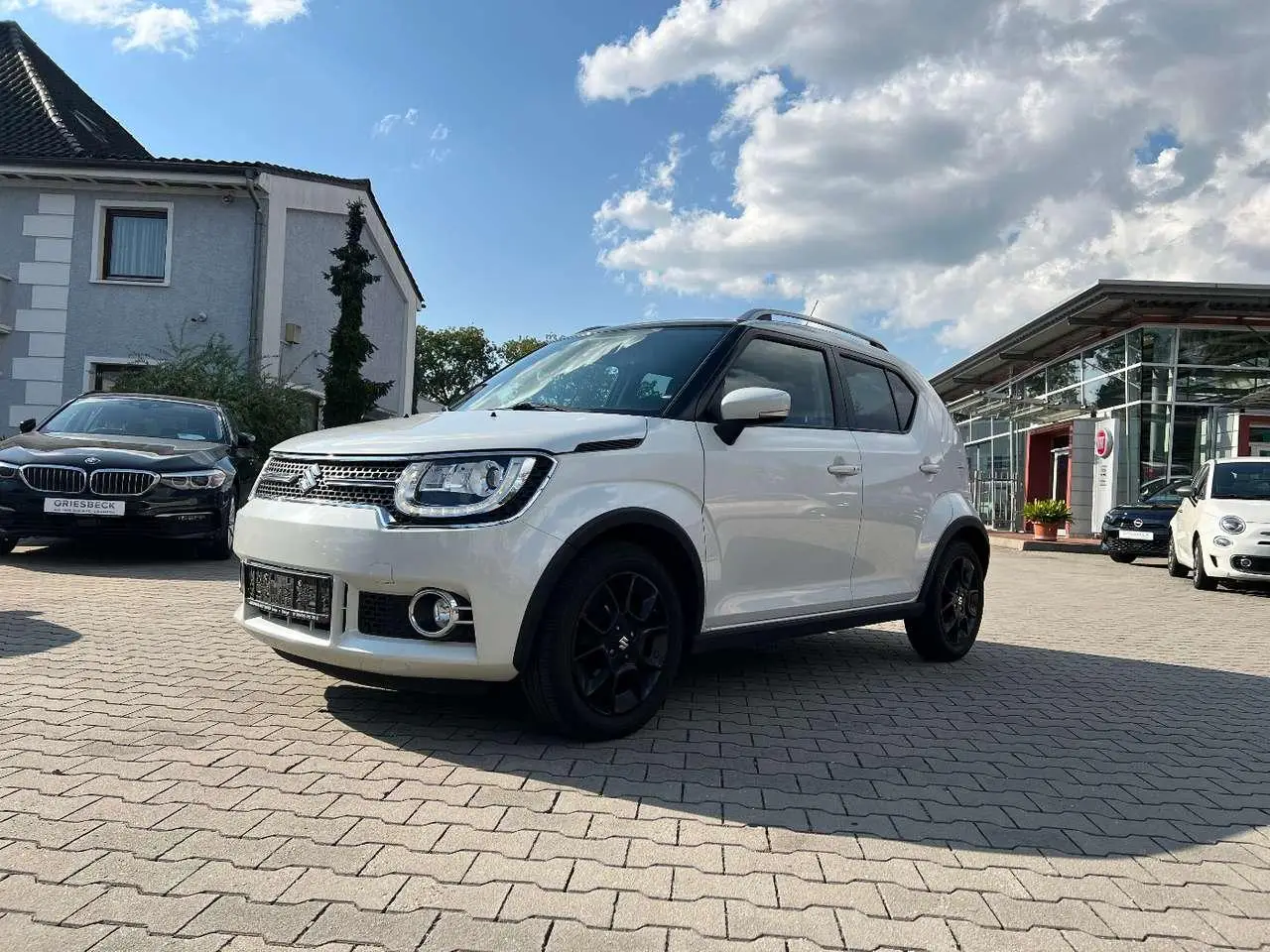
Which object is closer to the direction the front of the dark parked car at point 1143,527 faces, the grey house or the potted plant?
the grey house

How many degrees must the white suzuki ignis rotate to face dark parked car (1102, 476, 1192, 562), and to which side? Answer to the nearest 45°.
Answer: approximately 180°

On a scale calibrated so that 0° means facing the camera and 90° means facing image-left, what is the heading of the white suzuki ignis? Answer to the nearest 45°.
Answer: approximately 45°

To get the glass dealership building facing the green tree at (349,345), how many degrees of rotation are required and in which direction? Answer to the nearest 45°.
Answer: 0° — it already faces it

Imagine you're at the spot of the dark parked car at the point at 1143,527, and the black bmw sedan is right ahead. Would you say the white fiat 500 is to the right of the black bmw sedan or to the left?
left

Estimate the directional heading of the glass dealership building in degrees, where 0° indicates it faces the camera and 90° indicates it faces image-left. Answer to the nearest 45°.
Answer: approximately 45°

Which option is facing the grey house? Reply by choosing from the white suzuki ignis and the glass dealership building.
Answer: the glass dealership building

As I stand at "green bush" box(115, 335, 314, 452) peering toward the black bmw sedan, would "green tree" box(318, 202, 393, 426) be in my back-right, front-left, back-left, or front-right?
back-left

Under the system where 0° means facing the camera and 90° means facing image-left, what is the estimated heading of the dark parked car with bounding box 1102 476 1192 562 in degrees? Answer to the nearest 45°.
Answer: approximately 45°

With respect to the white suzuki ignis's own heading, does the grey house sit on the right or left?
on its right
